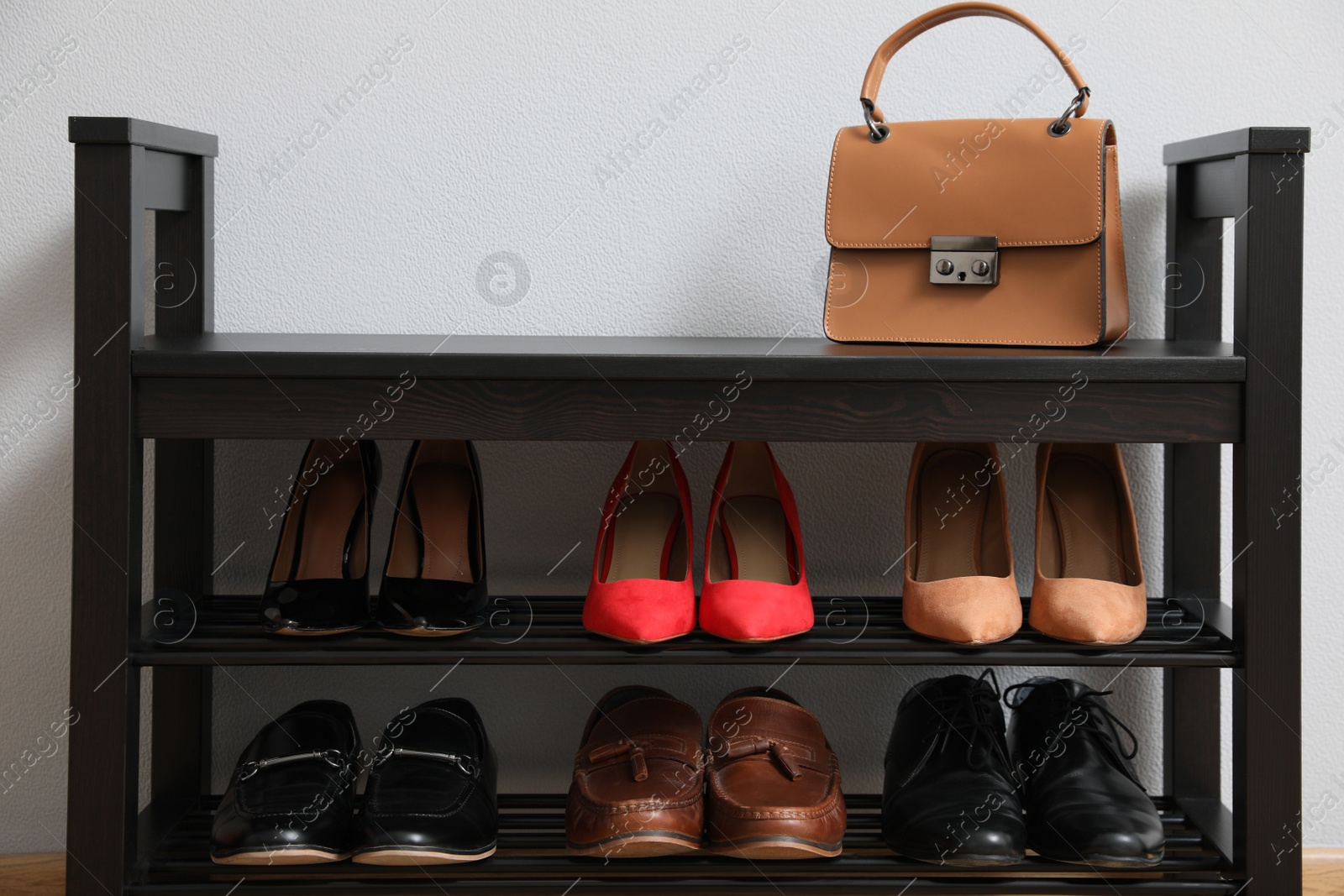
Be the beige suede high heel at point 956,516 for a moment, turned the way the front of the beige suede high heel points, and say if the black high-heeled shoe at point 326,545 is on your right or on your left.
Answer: on your right

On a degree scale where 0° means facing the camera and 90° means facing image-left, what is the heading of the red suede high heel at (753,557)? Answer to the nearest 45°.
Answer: approximately 0°

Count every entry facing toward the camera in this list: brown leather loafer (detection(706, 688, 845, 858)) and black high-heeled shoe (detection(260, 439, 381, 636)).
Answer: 2

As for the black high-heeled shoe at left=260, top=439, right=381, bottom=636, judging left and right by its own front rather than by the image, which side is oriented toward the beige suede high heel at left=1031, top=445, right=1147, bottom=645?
left

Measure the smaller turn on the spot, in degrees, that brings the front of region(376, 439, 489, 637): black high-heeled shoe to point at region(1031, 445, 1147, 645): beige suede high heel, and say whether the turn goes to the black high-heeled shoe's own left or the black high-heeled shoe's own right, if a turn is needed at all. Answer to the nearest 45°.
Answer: approximately 90° to the black high-heeled shoe's own left
